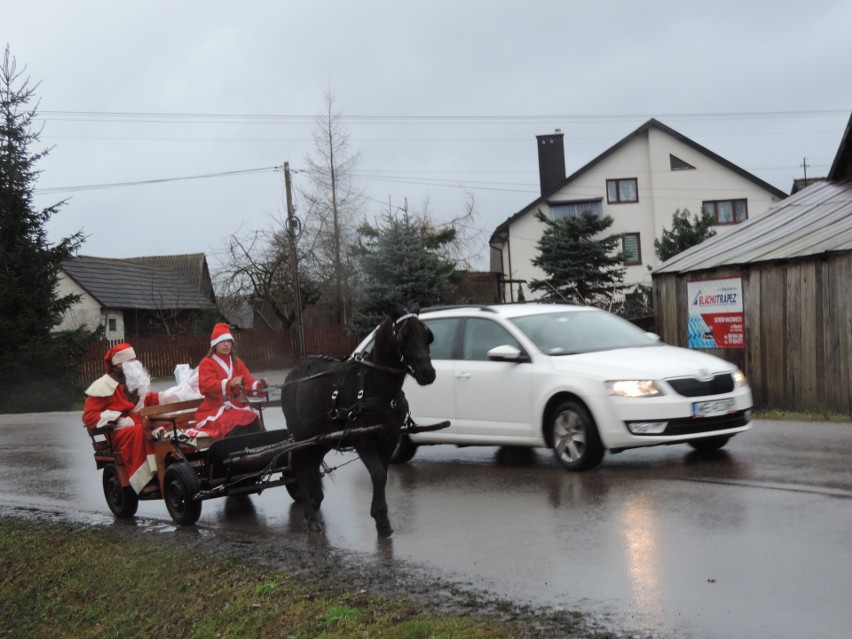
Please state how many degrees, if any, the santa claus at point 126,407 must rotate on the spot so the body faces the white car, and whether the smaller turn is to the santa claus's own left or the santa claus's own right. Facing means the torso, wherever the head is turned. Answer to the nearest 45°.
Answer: approximately 45° to the santa claus's own left

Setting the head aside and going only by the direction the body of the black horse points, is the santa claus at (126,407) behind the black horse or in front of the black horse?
behind

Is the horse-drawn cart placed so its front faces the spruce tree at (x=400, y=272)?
no

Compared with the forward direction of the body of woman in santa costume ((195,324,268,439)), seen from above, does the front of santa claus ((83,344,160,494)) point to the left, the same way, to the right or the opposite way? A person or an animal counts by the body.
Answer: the same way

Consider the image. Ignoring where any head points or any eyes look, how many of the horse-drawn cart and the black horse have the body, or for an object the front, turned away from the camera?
0

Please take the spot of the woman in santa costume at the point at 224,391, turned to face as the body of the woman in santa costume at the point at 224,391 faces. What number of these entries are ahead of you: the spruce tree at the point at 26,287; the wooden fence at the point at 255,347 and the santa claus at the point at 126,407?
0

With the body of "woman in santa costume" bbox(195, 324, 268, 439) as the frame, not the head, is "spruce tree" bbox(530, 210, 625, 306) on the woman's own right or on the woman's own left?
on the woman's own left

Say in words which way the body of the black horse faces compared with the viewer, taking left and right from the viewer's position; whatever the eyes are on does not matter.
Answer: facing the viewer and to the right of the viewer

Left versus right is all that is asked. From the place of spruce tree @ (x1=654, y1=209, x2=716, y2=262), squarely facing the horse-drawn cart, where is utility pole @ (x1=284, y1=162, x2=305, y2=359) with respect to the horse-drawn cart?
right
